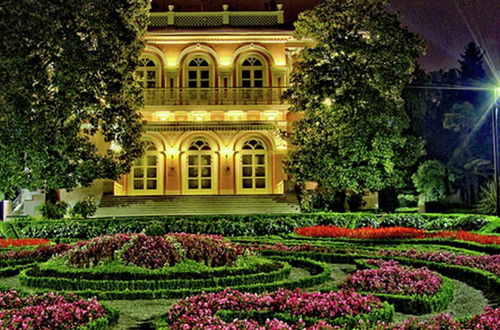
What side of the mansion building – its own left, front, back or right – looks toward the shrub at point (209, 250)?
front

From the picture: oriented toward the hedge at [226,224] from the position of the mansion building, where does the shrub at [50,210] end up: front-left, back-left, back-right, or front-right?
front-right

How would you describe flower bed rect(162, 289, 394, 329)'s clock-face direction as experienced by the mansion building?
The flower bed is roughly at 12 o'clock from the mansion building.

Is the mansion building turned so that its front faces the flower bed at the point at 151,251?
yes

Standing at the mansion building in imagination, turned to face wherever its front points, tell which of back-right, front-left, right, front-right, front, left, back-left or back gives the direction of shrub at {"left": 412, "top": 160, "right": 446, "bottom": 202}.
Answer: left

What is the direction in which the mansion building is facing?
toward the camera

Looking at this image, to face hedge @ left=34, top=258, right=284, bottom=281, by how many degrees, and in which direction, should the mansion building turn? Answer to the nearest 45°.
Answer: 0° — it already faces it

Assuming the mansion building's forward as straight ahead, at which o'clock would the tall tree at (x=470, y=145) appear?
The tall tree is roughly at 9 o'clock from the mansion building.

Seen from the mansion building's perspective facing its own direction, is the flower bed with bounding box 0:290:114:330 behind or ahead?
ahead

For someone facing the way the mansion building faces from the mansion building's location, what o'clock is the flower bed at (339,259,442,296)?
The flower bed is roughly at 12 o'clock from the mansion building.

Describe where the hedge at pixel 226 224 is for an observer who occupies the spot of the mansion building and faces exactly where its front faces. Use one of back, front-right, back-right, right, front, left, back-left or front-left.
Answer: front

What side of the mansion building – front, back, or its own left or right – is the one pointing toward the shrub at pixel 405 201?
left

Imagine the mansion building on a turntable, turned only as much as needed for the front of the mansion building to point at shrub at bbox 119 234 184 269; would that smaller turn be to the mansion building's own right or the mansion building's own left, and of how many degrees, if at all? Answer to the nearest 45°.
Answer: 0° — it already faces it

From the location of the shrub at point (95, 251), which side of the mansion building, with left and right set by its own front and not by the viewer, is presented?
front
